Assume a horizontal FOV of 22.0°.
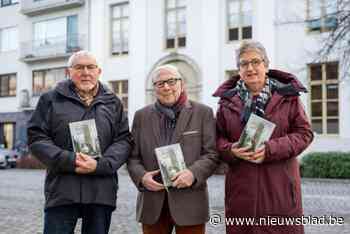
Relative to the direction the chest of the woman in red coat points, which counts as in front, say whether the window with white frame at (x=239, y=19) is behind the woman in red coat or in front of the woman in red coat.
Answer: behind

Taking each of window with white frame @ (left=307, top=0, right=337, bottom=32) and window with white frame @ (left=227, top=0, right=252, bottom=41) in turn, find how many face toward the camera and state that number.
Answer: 2

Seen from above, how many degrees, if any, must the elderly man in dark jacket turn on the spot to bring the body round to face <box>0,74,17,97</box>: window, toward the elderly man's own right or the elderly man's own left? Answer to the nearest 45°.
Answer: approximately 180°

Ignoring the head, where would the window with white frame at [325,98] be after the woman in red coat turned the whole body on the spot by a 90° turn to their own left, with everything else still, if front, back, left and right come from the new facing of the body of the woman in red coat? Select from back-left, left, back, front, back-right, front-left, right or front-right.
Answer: left

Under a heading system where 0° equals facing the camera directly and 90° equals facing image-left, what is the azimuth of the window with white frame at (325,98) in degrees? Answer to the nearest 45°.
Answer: approximately 0°
